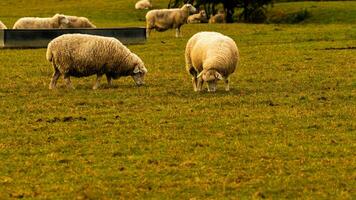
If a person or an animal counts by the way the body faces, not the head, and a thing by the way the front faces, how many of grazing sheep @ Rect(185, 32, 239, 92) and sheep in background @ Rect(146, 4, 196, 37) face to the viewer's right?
1

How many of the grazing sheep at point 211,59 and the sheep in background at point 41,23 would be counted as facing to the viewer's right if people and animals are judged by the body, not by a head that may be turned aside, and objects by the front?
1

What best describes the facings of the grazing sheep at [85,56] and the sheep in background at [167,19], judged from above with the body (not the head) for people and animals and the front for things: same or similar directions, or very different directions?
same or similar directions

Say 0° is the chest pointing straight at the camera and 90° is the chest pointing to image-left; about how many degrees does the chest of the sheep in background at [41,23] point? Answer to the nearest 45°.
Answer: approximately 270°

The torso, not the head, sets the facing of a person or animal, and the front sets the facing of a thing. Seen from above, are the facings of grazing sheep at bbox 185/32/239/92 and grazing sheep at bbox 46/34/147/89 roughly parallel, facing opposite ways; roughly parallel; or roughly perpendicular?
roughly perpendicular

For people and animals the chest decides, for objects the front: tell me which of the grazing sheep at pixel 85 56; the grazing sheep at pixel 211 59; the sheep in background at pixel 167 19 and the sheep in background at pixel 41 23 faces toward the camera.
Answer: the grazing sheep at pixel 211 59

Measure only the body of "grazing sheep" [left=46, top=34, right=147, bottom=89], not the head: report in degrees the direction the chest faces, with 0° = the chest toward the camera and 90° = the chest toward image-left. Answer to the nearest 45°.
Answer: approximately 270°

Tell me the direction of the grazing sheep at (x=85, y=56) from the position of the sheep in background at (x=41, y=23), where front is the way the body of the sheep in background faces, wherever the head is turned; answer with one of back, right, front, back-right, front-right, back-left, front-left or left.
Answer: right

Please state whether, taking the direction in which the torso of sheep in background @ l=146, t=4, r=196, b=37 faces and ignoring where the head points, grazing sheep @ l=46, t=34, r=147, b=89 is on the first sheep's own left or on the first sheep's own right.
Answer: on the first sheep's own right

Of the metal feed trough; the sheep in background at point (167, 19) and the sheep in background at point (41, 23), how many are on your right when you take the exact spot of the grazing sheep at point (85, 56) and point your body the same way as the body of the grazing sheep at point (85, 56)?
0

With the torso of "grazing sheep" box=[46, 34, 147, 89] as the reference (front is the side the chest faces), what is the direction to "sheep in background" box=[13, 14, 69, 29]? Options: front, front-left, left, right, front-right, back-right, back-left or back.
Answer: left

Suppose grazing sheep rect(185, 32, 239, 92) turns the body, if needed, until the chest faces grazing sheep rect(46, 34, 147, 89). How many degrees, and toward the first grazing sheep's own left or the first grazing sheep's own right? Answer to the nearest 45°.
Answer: approximately 90° to the first grazing sheep's own right

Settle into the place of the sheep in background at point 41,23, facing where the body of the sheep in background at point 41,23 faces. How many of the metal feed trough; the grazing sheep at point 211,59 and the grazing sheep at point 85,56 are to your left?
0

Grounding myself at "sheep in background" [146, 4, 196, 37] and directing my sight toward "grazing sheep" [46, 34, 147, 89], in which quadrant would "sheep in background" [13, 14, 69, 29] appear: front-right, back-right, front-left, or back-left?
front-right

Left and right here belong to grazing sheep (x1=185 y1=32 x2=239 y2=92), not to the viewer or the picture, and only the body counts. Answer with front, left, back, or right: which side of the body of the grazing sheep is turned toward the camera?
front

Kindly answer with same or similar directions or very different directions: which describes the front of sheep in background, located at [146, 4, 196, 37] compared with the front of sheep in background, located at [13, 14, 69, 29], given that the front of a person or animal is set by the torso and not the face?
same or similar directions
